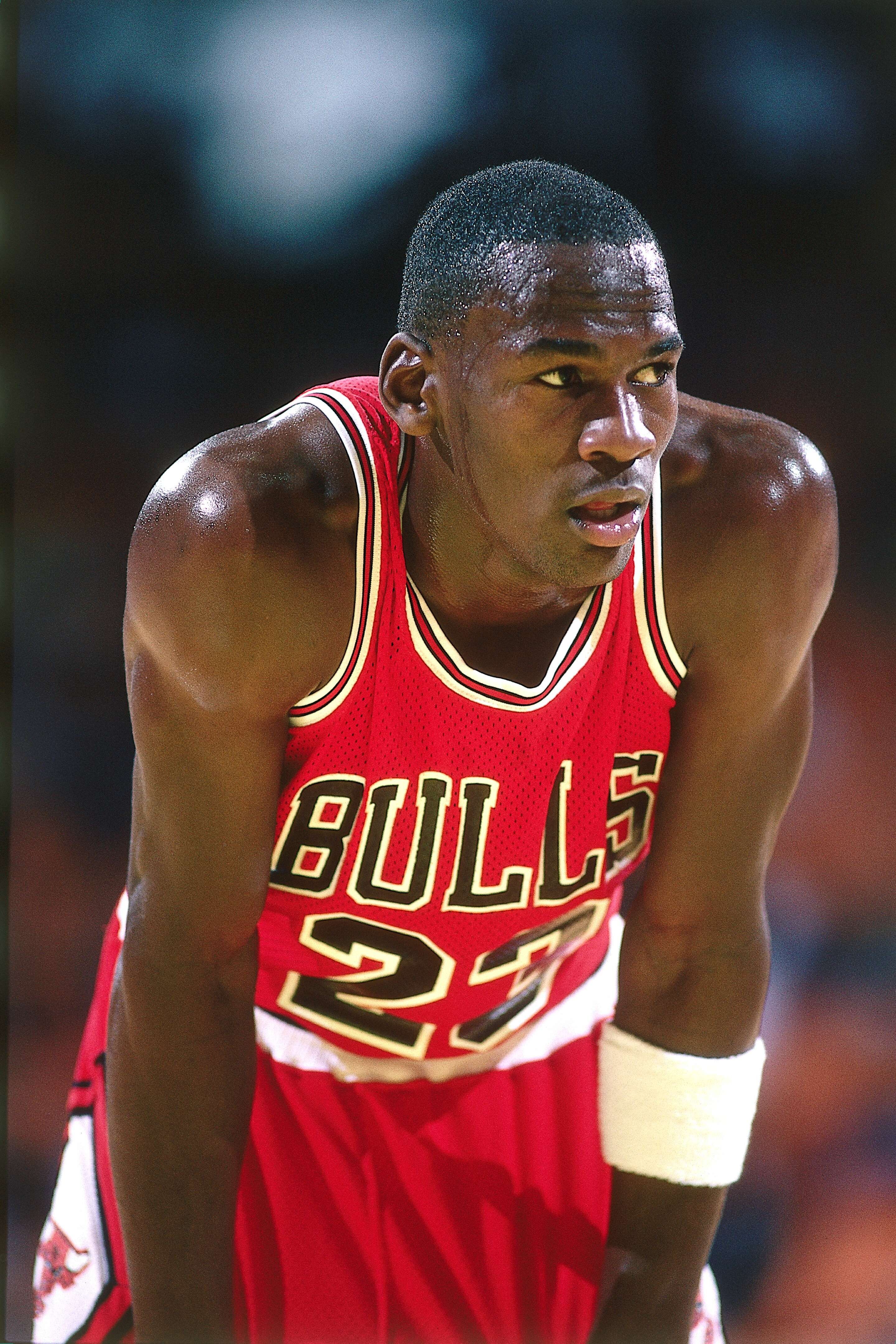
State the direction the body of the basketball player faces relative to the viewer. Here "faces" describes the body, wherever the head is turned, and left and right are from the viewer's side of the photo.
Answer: facing the viewer and to the right of the viewer

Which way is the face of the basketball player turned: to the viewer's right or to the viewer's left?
to the viewer's right
